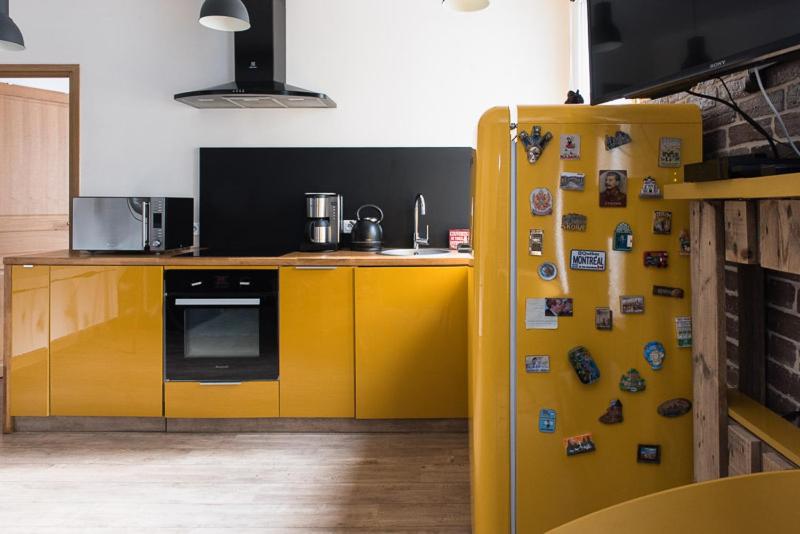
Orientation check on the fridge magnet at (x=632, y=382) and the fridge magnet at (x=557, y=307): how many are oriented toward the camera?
2
